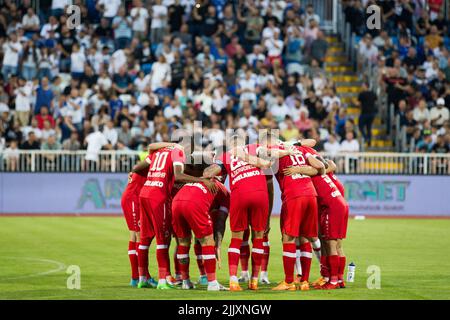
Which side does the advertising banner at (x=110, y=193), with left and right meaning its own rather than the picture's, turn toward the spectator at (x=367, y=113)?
left

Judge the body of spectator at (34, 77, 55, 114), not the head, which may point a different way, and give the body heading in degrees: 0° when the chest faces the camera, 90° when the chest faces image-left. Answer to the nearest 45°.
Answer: approximately 0°

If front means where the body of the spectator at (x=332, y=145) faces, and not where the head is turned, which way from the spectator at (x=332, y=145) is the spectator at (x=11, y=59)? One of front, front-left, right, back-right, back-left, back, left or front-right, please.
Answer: right

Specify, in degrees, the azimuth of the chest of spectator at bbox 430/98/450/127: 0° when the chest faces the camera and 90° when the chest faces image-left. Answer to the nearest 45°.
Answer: approximately 0°

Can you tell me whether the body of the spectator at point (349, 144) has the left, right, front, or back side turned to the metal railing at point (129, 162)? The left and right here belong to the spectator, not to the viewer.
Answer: right

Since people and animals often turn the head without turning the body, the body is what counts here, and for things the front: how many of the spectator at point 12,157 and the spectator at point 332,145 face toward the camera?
2

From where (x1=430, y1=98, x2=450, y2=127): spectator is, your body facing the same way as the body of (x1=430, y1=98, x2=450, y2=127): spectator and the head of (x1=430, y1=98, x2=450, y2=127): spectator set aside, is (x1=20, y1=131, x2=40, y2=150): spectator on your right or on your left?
on your right

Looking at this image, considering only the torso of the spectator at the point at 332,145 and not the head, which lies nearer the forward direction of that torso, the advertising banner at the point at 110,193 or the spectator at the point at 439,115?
the advertising banner

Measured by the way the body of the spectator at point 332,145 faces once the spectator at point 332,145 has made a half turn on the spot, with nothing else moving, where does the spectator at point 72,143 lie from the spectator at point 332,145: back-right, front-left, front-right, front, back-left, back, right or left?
left
